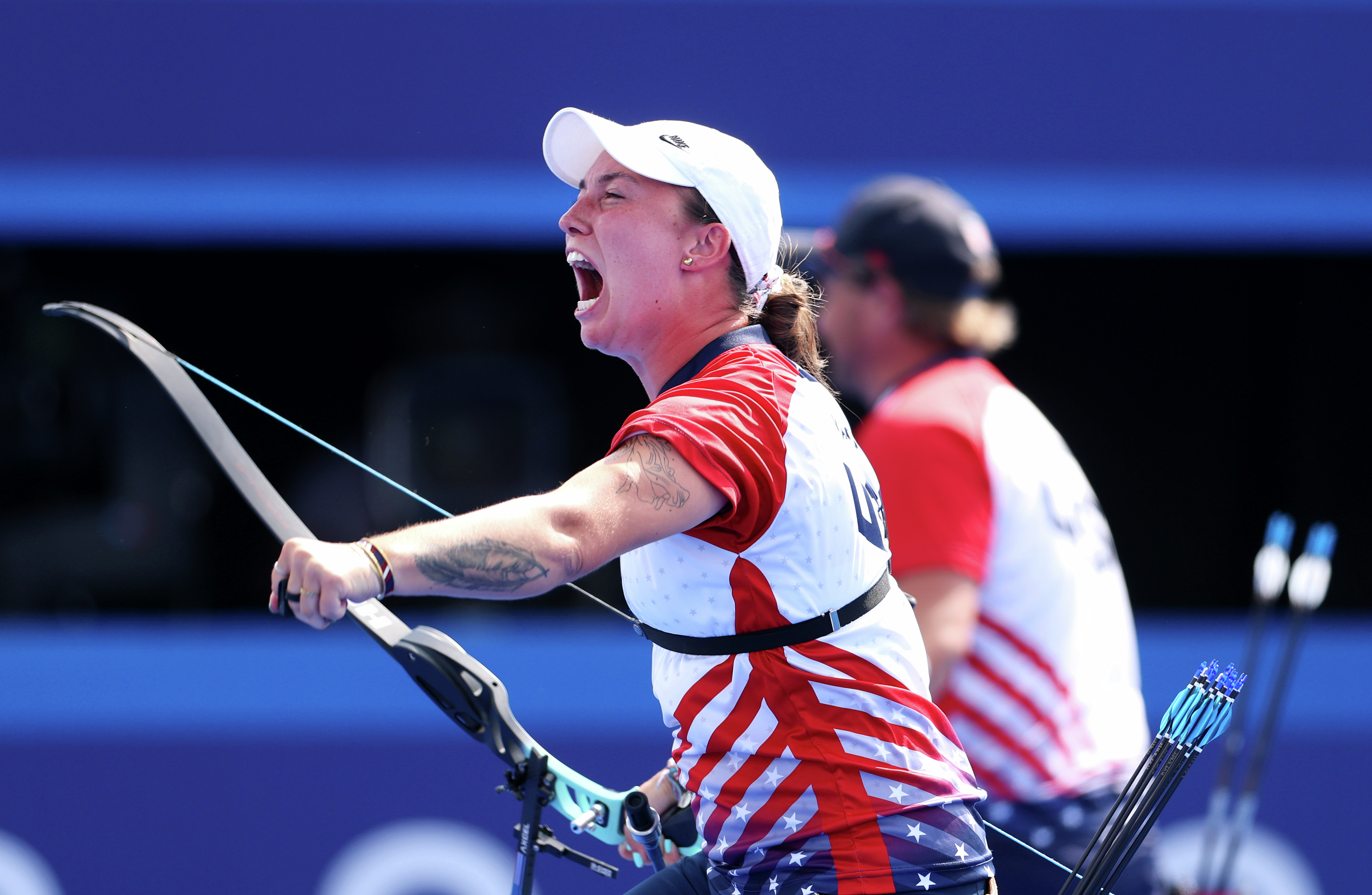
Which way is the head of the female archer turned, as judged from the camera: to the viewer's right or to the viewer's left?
to the viewer's left

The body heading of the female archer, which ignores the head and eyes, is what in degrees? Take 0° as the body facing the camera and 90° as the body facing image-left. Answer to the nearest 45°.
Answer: approximately 90°
